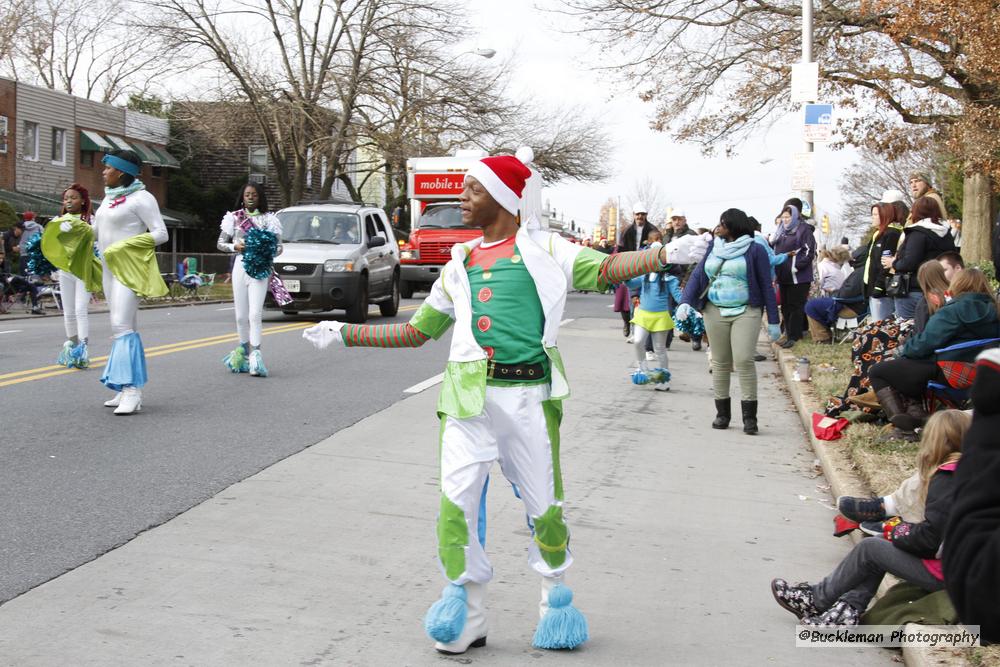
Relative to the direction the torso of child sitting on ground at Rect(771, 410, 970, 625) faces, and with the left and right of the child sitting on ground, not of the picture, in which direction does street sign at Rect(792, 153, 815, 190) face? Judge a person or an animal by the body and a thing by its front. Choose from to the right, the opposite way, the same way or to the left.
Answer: to the left

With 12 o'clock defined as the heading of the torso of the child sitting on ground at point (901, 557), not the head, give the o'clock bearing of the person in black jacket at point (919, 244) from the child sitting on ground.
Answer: The person in black jacket is roughly at 3 o'clock from the child sitting on ground.

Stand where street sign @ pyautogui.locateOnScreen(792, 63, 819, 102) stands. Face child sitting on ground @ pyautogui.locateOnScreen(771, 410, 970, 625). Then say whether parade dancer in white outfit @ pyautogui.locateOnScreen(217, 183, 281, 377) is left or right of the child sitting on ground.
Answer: right

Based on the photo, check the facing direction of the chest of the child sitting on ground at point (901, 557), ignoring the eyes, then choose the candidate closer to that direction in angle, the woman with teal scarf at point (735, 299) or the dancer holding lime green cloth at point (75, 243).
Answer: the dancer holding lime green cloth

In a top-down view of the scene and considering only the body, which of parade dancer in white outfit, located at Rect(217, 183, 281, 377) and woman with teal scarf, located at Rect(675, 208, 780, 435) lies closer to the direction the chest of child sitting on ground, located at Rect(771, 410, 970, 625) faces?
the parade dancer in white outfit

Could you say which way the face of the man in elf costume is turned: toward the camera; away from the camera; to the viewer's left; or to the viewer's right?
to the viewer's left

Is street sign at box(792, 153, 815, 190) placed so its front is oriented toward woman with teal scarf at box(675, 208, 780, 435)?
yes

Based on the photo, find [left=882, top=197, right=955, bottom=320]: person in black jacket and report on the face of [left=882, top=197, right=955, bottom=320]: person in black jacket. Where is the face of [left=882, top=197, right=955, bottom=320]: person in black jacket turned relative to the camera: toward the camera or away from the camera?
away from the camera

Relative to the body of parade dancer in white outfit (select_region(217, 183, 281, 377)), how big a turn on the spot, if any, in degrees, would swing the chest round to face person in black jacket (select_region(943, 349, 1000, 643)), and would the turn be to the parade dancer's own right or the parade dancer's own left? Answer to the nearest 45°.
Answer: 0° — they already face them

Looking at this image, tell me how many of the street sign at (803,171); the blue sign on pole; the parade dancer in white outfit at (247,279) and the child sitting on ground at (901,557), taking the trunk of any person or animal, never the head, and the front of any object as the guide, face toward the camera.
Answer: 3

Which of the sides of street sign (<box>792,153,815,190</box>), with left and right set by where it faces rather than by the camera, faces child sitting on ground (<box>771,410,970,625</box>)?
front

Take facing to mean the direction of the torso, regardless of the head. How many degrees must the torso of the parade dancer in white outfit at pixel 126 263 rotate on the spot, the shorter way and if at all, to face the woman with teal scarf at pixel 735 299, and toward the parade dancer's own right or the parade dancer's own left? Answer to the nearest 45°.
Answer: approximately 135° to the parade dancer's own left

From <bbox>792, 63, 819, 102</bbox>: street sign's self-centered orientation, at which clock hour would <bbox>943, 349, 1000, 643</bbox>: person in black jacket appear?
The person in black jacket is roughly at 12 o'clock from the street sign.

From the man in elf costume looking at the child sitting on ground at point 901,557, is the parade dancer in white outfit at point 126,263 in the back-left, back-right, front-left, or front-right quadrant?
back-left

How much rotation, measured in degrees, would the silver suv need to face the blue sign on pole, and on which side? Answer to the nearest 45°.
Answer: approximately 135° to its left
